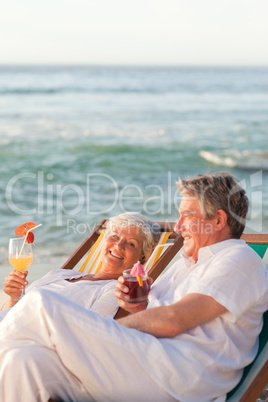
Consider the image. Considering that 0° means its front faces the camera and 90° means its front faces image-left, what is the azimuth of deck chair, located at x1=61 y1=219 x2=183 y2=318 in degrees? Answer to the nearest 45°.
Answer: approximately 45°

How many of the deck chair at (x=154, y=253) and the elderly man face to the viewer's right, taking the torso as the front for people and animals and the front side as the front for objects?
0

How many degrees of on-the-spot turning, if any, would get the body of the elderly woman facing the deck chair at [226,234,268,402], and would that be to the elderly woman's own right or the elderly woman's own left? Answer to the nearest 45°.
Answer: approximately 90° to the elderly woman's own left

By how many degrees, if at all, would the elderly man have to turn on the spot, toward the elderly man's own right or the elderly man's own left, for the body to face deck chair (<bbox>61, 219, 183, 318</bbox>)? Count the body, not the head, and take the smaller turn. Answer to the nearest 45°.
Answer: approximately 90° to the elderly man's own right

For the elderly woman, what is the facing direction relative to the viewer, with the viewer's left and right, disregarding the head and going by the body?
facing the viewer and to the left of the viewer

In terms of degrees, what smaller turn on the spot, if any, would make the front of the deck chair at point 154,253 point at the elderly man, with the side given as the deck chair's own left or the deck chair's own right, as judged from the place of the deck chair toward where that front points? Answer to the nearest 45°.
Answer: approximately 45° to the deck chair's own left

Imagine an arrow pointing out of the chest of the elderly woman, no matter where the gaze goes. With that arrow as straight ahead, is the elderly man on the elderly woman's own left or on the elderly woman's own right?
on the elderly woman's own left

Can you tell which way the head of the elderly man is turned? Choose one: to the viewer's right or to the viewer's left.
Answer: to the viewer's left
